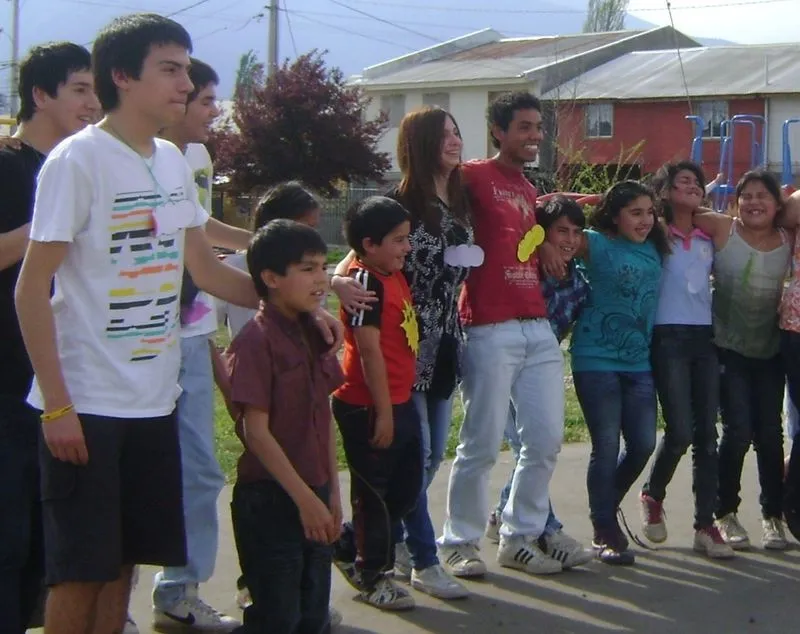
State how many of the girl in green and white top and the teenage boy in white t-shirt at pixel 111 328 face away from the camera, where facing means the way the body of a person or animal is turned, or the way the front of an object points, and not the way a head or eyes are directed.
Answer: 0

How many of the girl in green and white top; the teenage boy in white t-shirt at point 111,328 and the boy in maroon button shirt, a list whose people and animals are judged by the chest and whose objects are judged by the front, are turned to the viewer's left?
0

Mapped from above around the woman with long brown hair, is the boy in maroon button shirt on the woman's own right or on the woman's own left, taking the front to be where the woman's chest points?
on the woman's own right

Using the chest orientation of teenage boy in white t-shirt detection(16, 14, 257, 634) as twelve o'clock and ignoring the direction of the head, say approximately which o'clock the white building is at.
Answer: The white building is roughly at 8 o'clock from the teenage boy in white t-shirt.

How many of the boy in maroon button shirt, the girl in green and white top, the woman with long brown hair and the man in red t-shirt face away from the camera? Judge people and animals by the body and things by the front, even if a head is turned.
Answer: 0

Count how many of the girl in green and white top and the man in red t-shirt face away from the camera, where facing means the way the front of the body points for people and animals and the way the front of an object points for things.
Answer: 0

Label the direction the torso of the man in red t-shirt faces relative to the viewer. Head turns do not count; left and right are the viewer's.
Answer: facing the viewer and to the right of the viewer

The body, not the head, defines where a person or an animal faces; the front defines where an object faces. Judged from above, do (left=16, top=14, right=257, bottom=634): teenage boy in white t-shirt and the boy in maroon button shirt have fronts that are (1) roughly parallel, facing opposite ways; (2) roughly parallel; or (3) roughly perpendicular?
roughly parallel

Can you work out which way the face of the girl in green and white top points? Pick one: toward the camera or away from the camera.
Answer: toward the camera

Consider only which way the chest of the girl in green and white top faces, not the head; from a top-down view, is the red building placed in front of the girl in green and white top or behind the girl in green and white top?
behind

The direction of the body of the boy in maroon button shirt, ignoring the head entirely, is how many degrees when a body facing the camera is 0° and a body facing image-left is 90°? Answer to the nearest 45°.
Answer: approximately 315°

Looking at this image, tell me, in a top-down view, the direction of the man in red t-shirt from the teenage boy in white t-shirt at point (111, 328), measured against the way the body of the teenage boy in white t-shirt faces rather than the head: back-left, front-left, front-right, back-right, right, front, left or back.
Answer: left

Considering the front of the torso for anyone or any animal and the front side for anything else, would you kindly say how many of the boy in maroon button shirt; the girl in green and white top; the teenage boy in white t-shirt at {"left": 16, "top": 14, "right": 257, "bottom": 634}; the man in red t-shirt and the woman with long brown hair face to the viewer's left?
0

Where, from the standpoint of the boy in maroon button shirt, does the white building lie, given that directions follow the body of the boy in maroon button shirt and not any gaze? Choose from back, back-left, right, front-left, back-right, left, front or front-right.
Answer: back-left

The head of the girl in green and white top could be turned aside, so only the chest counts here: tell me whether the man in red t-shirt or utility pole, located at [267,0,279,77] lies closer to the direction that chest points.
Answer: the man in red t-shirt

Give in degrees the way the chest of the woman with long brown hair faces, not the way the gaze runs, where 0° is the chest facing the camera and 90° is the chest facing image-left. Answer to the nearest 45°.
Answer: approximately 315°

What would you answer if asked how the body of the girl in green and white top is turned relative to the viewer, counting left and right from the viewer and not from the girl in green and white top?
facing the viewer
